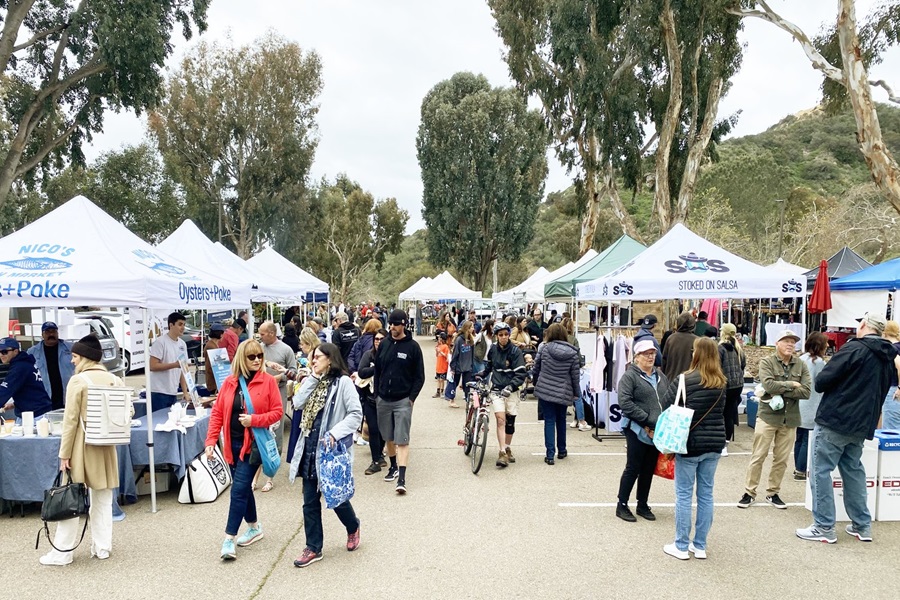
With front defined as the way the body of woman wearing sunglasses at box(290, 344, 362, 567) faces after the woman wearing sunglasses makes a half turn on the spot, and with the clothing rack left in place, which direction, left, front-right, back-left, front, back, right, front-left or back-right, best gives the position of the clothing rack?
front

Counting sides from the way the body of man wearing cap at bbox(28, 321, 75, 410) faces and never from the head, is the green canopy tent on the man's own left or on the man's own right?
on the man's own left

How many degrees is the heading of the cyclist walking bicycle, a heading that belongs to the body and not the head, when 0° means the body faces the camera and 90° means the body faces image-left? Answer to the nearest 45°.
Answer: approximately 0°

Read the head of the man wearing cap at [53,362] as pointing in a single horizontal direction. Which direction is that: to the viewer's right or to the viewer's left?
to the viewer's right

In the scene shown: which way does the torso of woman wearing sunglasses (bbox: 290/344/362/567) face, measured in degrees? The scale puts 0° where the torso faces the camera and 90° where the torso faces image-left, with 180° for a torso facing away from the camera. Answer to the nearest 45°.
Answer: approximately 45°

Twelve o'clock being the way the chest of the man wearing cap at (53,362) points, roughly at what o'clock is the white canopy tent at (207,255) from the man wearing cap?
The white canopy tent is roughly at 7 o'clock from the man wearing cap.

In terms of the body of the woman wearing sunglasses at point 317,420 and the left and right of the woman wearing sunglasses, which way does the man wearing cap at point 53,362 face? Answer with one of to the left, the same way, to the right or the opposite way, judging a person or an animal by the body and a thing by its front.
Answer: to the left

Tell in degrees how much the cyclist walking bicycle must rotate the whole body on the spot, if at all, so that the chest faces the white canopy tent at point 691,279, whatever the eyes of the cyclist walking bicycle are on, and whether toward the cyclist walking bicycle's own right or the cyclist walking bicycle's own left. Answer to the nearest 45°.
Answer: approximately 135° to the cyclist walking bicycle's own left

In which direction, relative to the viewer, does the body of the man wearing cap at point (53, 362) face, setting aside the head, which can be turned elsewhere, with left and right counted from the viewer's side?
facing the viewer

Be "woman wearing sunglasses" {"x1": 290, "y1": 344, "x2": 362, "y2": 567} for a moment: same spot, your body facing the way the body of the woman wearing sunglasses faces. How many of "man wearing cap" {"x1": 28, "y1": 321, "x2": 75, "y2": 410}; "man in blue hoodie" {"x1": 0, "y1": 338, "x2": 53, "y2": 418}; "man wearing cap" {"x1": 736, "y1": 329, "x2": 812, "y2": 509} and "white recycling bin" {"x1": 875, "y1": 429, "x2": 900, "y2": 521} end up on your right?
2

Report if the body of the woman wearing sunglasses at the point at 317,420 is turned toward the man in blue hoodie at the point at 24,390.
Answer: no

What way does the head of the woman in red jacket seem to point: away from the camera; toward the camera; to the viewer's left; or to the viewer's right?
toward the camera

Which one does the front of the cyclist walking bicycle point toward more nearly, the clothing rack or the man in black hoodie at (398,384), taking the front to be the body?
the man in black hoodie

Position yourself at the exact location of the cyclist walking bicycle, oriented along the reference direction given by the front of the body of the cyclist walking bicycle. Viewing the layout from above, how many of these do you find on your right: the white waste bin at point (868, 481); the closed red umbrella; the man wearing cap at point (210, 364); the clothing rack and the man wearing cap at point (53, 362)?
2

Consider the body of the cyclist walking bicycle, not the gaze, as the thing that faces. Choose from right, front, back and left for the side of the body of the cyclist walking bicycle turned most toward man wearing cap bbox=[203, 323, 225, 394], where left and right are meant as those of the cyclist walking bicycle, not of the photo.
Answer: right

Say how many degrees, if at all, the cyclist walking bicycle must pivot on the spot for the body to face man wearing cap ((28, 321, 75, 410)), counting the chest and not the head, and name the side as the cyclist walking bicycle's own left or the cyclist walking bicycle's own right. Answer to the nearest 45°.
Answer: approximately 90° to the cyclist walking bicycle's own right

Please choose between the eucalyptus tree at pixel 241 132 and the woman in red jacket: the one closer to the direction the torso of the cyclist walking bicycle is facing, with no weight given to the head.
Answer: the woman in red jacket

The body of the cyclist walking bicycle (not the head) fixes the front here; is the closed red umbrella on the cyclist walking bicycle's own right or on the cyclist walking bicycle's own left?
on the cyclist walking bicycle's own left
